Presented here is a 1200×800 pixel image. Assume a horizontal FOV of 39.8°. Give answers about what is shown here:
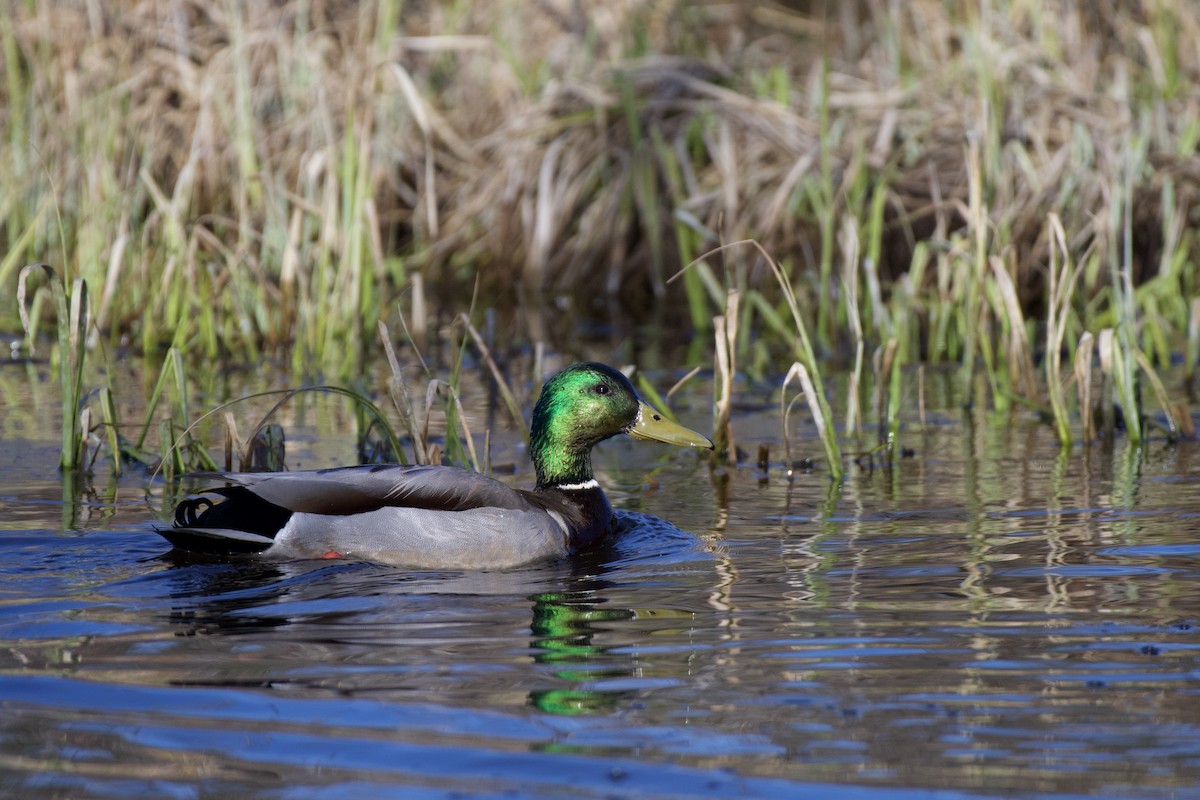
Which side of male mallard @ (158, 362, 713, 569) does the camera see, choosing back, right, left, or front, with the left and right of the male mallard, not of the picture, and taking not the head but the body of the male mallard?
right

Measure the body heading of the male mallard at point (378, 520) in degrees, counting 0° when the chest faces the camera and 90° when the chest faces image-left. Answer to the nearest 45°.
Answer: approximately 270°
